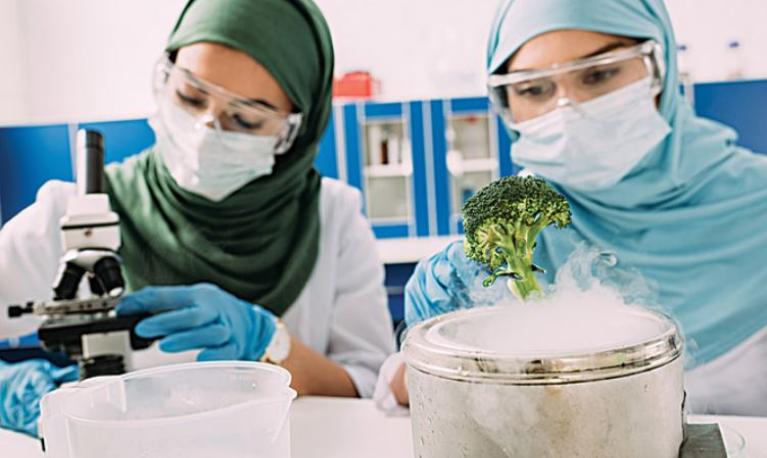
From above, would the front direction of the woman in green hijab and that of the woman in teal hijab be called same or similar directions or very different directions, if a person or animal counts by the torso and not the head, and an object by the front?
same or similar directions

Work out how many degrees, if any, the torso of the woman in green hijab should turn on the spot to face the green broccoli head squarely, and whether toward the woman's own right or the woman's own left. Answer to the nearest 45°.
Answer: approximately 45° to the woman's own left

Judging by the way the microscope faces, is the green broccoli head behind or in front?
in front

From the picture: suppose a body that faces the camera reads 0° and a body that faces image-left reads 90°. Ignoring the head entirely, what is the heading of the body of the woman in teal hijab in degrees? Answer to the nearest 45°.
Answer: approximately 45°

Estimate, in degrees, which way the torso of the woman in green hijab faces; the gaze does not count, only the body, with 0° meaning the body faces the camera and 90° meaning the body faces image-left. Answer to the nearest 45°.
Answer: approximately 45°

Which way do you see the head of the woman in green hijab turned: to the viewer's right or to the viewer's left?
to the viewer's left

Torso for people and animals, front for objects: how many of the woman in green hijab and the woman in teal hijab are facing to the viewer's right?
0

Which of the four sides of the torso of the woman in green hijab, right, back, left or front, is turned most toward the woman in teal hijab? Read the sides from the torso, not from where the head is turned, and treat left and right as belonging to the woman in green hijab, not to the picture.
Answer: left

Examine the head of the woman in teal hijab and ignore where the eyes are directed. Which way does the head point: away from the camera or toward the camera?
toward the camera
